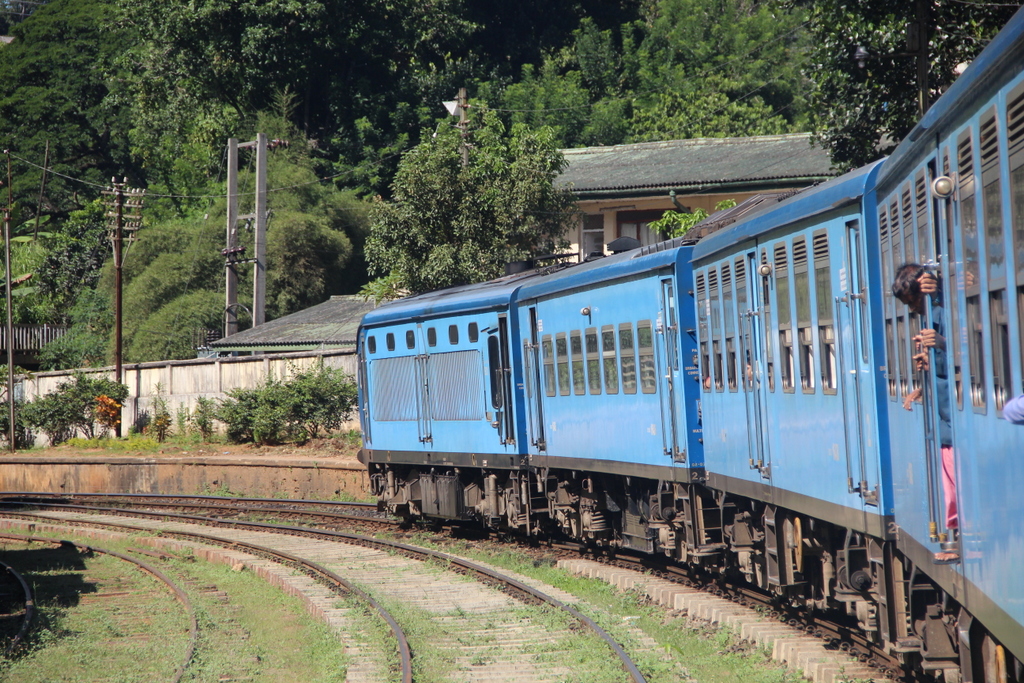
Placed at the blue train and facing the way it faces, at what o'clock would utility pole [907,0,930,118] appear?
The utility pole is roughly at 2 o'clock from the blue train.

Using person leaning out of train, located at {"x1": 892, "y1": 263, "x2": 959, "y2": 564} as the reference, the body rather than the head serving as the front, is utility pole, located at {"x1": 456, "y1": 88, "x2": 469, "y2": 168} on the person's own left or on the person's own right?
on the person's own right

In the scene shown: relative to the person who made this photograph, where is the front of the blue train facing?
facing away from the viewer and to the left of the viewer
